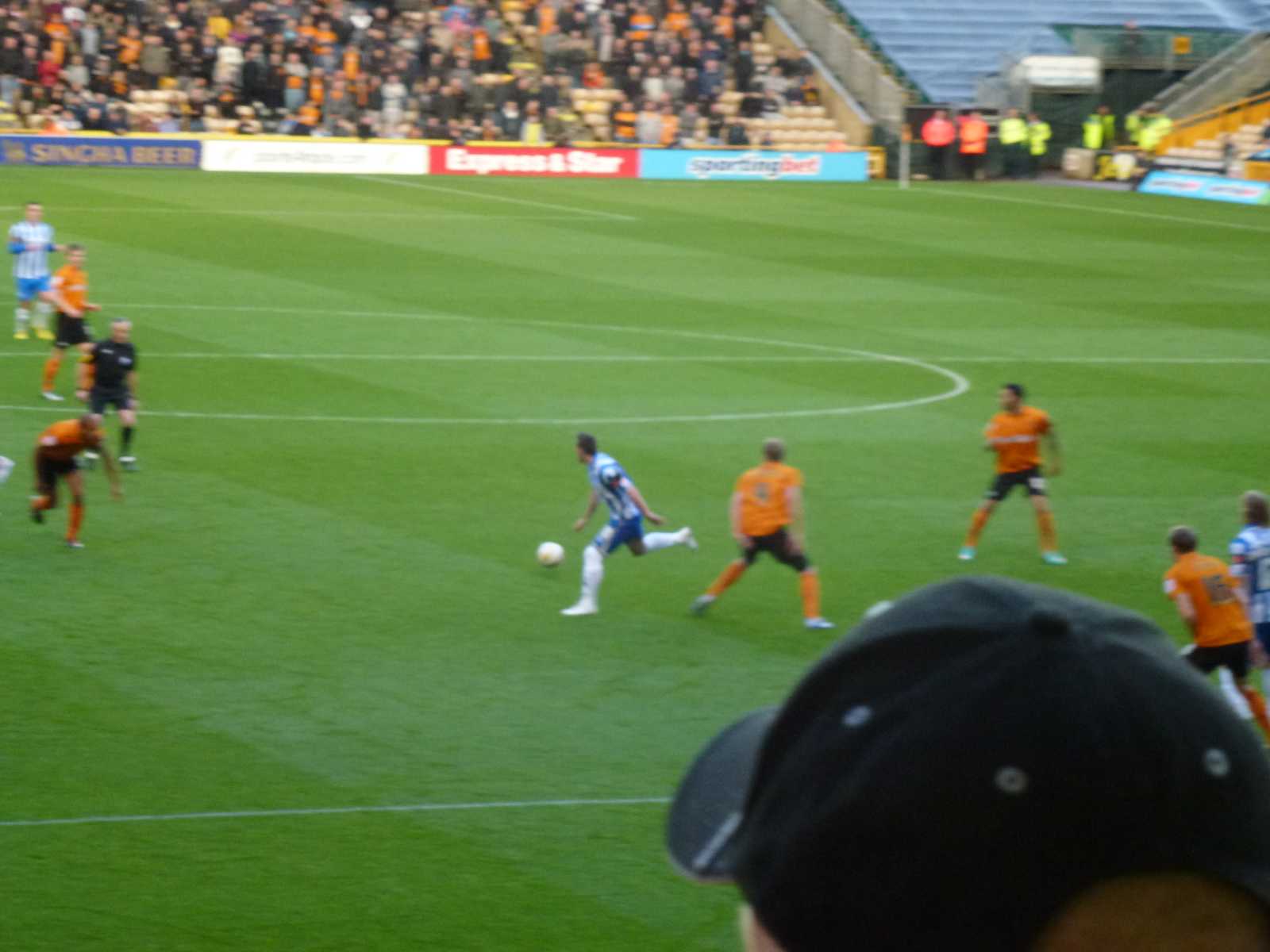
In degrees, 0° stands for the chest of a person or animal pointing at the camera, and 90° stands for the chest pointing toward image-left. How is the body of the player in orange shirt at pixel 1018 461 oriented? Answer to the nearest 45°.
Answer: approximately 45°

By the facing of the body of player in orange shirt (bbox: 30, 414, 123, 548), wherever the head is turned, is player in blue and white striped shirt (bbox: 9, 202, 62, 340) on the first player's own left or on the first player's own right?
on the first player's own left

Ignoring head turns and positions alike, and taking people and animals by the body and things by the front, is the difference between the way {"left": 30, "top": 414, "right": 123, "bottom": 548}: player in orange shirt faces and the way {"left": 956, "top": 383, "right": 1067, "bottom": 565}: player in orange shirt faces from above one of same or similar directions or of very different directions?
very different directions

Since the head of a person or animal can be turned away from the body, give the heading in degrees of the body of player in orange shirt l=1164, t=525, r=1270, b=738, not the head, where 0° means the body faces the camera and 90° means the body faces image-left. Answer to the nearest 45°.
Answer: approximately 135°

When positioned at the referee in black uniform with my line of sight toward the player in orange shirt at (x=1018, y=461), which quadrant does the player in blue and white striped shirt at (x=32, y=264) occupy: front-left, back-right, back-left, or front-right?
back-left

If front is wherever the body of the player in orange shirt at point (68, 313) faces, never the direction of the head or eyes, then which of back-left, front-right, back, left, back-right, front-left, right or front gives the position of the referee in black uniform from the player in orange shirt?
front-right

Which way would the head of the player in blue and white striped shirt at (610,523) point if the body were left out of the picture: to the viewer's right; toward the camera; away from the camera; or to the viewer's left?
to the viewer's left

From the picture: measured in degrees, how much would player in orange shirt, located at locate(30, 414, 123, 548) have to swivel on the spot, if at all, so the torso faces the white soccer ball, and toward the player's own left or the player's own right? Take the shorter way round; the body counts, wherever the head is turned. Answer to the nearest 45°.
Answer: approximately 45° to the player's own right

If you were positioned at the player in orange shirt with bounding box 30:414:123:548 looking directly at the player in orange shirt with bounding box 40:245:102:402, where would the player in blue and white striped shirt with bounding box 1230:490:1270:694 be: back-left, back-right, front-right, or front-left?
back-right

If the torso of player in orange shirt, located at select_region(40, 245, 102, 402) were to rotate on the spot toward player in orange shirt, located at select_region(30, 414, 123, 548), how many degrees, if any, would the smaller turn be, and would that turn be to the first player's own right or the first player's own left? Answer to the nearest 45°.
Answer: approximately 45° to the first player's own right

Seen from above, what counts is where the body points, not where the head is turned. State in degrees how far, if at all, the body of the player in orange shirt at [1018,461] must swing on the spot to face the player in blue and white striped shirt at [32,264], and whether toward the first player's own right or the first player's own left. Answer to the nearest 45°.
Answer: approximately 90° to the first player's own right

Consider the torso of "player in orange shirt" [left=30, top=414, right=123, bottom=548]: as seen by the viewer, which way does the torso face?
to the viewer's right
